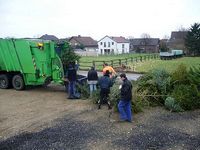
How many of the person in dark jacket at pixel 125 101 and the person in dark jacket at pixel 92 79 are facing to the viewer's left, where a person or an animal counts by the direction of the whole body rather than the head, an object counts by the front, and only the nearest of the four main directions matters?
1

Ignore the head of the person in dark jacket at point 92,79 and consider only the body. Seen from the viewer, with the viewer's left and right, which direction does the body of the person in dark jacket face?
facing away from the viewer

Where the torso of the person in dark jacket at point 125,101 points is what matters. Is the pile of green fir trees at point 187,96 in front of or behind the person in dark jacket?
behind

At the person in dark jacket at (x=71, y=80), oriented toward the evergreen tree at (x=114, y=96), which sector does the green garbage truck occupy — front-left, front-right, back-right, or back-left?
back-right

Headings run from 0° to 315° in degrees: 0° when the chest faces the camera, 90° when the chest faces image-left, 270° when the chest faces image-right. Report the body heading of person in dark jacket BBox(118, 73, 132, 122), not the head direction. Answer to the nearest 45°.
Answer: approximately 90°

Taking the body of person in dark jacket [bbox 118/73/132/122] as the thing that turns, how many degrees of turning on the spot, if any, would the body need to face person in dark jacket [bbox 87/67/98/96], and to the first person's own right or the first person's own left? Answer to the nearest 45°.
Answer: approximately 45° to the first person's own right

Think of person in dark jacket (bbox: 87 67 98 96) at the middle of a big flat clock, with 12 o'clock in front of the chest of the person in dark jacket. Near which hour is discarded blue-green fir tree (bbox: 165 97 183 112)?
The discarded blue-green fir tree is roughly at 4 o'clock from the person in dark jacket.

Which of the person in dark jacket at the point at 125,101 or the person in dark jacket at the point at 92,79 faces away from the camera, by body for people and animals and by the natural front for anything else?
the person in dark jacket at the point at 92,79

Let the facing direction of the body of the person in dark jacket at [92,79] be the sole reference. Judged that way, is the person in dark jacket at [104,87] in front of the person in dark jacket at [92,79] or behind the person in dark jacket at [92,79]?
behind
